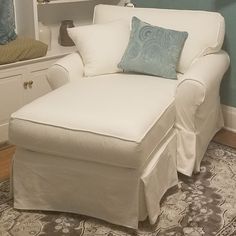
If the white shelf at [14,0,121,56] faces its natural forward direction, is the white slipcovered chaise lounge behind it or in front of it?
in front

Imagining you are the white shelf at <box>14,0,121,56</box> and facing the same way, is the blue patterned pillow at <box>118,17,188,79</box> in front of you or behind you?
in front

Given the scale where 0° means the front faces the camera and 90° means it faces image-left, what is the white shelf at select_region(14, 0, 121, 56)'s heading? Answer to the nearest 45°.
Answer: approximately 315°

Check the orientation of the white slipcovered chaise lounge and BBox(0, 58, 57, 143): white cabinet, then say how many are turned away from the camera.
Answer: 0

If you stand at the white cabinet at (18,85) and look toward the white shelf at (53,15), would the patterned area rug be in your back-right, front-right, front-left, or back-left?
back-right

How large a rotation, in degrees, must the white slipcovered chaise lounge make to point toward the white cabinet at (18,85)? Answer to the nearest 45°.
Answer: approximately 90° to its right

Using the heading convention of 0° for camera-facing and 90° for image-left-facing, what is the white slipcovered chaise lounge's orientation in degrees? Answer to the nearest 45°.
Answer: approximately 45°

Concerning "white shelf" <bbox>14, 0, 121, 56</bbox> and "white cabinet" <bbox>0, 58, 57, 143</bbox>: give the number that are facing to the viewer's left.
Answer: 0

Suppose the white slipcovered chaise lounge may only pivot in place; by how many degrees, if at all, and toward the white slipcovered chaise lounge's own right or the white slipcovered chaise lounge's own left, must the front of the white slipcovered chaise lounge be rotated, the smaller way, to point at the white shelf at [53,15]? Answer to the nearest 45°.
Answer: approximately 135° to the white slipcovered chaise lounge's own right
